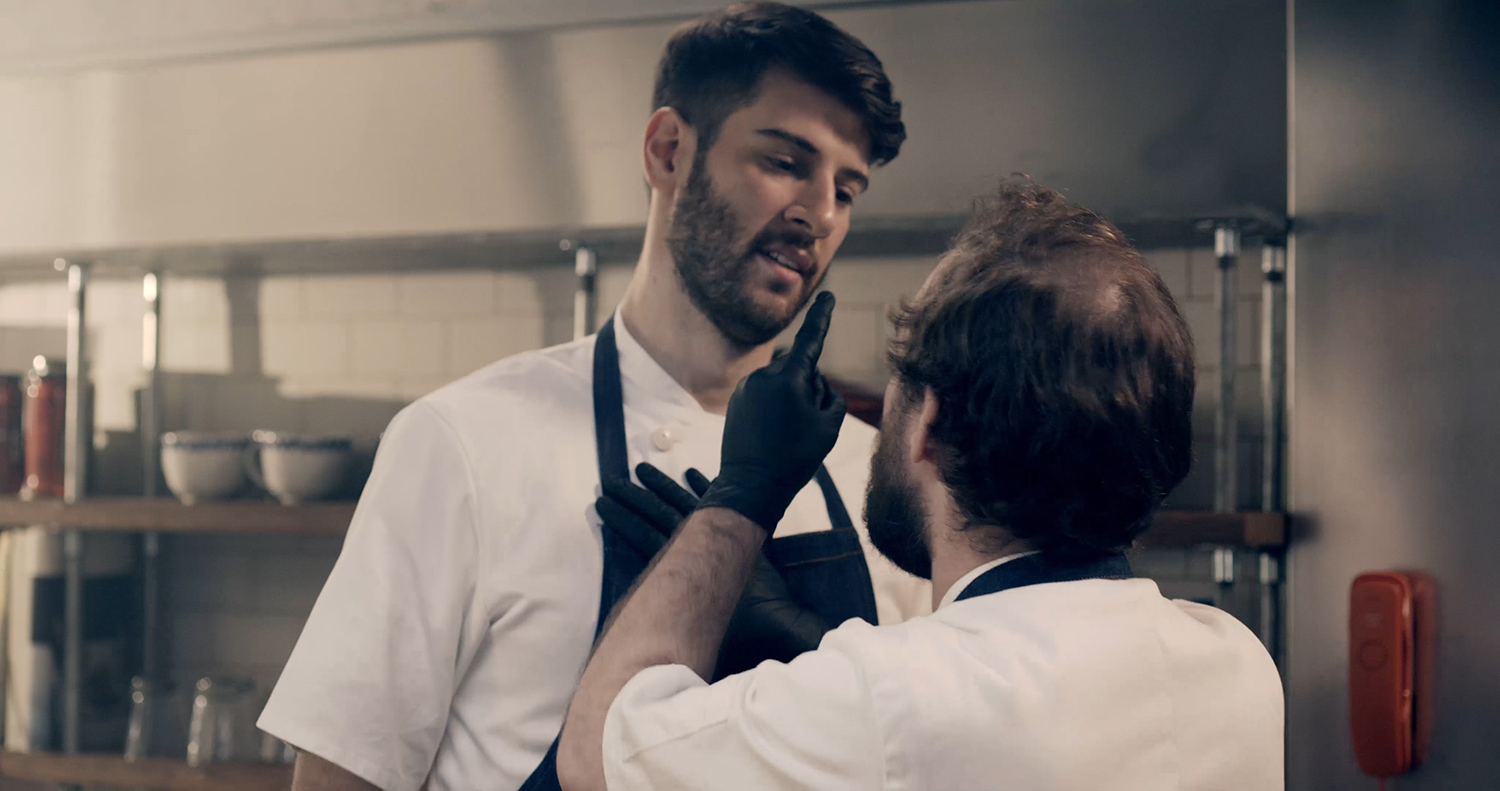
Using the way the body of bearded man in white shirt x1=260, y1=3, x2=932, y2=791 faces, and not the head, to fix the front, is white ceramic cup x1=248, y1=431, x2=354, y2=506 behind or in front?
behind

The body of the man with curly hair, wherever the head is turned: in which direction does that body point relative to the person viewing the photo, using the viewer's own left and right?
facing away from the viewer and to the left of the viewer

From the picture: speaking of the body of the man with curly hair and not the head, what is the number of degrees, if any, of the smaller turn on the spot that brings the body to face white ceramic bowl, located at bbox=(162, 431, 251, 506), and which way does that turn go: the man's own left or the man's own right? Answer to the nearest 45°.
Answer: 0° — they already face it

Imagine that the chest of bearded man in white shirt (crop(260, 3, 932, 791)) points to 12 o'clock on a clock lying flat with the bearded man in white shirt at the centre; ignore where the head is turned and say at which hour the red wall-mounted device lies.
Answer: The red wall-mounted device is roughly at 10 o'clock from the bearded man in white shirt.

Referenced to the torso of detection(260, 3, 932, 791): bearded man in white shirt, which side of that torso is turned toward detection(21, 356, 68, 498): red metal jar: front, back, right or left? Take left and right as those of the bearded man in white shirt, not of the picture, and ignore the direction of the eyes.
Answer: back

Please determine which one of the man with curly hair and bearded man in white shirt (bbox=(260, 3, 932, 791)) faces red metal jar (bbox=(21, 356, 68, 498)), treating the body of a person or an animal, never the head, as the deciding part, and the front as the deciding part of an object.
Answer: the man with curly hair

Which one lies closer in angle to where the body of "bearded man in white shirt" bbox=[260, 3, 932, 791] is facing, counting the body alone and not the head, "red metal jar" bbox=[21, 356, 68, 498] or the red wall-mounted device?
the red wall-mounted device

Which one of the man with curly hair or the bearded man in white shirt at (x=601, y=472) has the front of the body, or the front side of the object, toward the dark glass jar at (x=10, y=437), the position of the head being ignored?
the man with curly hair

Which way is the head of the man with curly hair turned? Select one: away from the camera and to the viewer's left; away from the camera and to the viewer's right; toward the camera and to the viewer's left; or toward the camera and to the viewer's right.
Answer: away from the camera and to the viewer's left

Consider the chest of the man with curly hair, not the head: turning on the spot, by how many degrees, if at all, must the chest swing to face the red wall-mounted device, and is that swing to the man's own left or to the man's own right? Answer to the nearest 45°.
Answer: approximately 90° to the man's own right
